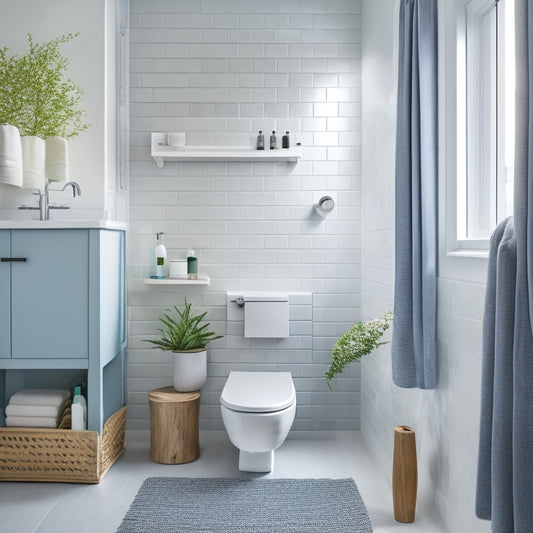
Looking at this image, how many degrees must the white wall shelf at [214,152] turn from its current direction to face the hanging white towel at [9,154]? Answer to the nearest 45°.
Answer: approximately 45° to its right

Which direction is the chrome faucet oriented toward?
to the viewer's right

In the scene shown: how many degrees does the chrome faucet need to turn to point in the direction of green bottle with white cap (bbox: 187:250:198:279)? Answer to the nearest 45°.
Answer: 0° — it already faces it

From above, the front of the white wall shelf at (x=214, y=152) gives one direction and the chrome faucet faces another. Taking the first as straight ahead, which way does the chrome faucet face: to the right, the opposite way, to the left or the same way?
to the left

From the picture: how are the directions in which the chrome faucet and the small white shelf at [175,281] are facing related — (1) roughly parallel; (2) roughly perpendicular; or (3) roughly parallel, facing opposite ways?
roughly perpendicular

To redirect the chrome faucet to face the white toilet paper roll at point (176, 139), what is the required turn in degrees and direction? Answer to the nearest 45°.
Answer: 0° — it already faces it
